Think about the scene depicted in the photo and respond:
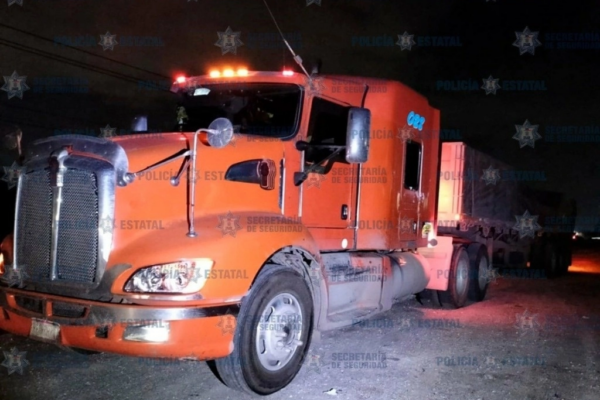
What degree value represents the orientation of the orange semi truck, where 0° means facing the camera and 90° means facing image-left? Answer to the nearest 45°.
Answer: approximately 45°
